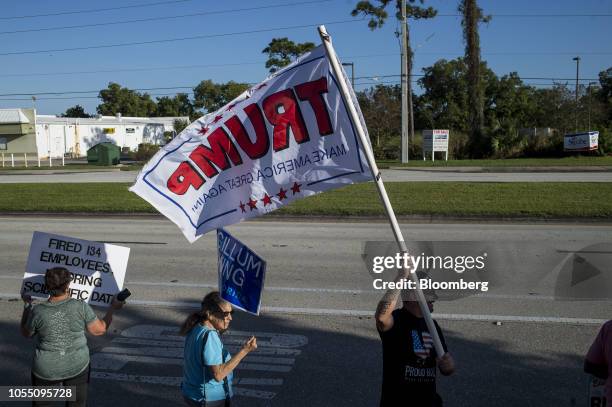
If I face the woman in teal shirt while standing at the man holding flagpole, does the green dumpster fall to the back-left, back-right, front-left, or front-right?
front-right

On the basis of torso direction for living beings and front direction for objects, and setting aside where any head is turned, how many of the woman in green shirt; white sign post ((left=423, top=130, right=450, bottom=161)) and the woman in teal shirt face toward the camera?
1

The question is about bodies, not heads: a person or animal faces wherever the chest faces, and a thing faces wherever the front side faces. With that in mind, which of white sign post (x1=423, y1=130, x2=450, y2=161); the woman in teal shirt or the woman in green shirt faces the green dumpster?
the woman in green shirt

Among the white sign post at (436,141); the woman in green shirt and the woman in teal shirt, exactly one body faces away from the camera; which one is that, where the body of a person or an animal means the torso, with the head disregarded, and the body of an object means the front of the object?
the woman in green shirt

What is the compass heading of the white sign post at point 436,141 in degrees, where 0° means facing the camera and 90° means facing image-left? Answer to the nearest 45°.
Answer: approximately 0°

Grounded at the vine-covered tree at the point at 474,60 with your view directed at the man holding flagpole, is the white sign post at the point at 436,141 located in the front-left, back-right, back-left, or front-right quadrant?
front-right

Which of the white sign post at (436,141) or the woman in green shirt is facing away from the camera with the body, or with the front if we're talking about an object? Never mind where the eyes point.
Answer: the woman in green shirt

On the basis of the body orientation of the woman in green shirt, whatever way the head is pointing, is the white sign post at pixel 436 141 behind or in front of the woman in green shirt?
in front

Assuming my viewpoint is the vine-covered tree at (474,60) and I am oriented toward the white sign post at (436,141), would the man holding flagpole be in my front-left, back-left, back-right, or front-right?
front-left

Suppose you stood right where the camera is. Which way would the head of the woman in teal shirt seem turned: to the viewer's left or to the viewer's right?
to the viewer's right

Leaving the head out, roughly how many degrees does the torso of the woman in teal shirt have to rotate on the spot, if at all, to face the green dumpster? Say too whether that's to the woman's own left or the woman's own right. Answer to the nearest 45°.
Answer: approximately 90° to the woman's own left

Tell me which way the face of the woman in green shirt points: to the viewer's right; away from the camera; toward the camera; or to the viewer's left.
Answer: away from the camera

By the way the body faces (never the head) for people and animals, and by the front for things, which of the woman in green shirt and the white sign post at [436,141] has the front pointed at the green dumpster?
the woman in green shirt

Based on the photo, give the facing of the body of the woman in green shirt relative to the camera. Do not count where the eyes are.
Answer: away from the camera
